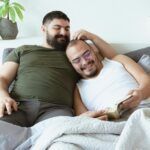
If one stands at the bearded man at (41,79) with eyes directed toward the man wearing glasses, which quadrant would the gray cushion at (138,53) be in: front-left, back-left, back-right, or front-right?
front-left

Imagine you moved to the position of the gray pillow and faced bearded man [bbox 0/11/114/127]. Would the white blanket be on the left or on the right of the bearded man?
left

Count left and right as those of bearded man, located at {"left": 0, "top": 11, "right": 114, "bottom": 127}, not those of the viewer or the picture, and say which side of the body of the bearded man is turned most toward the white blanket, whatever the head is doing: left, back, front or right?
front

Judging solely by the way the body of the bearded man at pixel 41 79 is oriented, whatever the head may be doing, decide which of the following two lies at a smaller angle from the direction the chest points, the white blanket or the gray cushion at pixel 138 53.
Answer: the white blanket

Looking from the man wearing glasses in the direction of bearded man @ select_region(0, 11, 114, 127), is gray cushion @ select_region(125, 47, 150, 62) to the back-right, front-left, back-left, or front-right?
back-right

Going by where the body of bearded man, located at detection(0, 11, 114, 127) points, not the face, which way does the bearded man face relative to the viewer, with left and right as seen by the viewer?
facing the viewer

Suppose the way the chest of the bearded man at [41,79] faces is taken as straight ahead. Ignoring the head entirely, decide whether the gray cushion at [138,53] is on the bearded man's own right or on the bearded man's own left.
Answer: on the bearded man's own left

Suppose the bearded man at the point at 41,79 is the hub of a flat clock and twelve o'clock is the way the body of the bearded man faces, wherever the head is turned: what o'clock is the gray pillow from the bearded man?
The gray pillow is roughly at 9 o'clock from the bearded man.

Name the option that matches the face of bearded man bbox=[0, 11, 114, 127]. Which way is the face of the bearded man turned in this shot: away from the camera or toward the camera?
toward the camera
